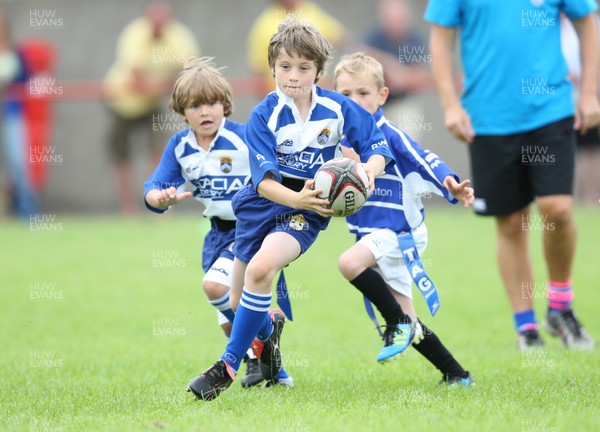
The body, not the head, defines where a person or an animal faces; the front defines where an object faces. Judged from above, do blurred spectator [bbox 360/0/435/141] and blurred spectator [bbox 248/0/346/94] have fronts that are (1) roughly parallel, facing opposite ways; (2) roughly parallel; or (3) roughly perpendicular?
roughly parallel

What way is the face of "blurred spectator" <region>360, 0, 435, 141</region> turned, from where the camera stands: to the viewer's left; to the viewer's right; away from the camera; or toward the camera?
toward the camera

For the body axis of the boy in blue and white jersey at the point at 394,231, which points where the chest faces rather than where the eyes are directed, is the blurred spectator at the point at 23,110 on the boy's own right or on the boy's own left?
on the boy's own right

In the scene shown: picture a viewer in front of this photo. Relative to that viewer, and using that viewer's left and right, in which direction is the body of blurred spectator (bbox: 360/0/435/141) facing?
facing the viewer

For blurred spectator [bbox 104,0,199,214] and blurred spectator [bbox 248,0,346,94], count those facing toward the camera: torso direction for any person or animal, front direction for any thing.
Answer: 2

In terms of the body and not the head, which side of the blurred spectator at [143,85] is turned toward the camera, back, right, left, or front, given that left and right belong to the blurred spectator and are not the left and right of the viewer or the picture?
front

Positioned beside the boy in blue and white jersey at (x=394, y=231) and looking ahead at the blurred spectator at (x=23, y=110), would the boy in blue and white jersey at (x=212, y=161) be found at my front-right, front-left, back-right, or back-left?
front-left

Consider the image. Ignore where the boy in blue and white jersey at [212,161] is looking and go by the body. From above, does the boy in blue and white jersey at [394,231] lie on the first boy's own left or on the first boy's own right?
on the first boy's own left

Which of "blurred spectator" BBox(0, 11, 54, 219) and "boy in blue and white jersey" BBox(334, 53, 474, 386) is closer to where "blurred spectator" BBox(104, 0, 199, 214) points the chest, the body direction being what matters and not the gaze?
the boy in blue and white jersey

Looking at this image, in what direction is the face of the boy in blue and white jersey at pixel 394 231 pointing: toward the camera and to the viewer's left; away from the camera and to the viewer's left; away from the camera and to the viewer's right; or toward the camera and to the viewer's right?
toward the camera and to the viewer's left

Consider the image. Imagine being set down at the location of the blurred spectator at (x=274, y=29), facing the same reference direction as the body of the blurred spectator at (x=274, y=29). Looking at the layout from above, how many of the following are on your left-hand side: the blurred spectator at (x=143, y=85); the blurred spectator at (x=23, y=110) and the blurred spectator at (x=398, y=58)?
1

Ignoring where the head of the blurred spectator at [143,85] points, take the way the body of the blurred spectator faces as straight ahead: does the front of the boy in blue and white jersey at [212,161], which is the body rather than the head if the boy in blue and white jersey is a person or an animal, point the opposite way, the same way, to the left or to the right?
the same way

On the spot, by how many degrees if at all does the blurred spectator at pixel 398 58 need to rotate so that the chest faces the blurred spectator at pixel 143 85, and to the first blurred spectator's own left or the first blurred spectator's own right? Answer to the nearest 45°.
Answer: approximately 90° to the first blurred spectator's own right

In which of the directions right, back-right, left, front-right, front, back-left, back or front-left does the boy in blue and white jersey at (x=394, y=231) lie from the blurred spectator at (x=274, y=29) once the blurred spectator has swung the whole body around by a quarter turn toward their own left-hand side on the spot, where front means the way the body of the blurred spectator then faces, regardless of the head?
right

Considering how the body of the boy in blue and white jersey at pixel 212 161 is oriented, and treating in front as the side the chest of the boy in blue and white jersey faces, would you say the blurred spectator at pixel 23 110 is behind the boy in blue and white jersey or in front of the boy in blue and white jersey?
behind

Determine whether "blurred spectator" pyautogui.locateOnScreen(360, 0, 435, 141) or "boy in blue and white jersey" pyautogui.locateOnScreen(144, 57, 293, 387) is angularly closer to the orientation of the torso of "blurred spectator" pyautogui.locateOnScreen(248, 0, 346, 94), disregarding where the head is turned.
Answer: the boy in blue and white jersey

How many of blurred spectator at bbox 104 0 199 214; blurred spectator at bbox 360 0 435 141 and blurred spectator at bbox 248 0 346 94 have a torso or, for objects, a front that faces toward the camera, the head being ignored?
3

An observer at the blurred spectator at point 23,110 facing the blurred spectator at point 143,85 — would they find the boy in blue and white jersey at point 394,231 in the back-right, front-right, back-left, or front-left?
front-right

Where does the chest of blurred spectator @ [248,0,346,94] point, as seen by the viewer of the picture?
toward the camera
